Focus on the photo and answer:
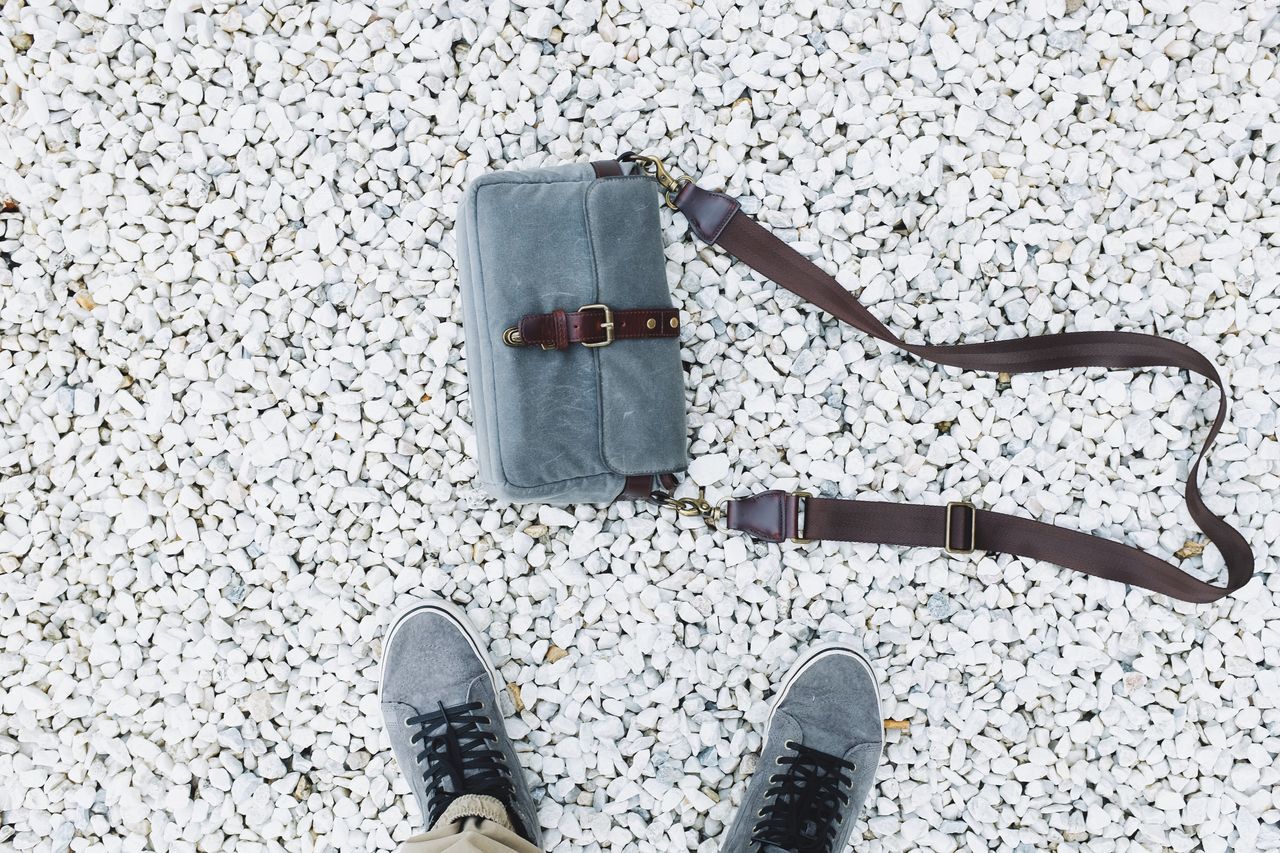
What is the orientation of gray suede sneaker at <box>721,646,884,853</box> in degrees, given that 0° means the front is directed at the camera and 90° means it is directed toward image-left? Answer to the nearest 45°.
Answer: approximately 180°
